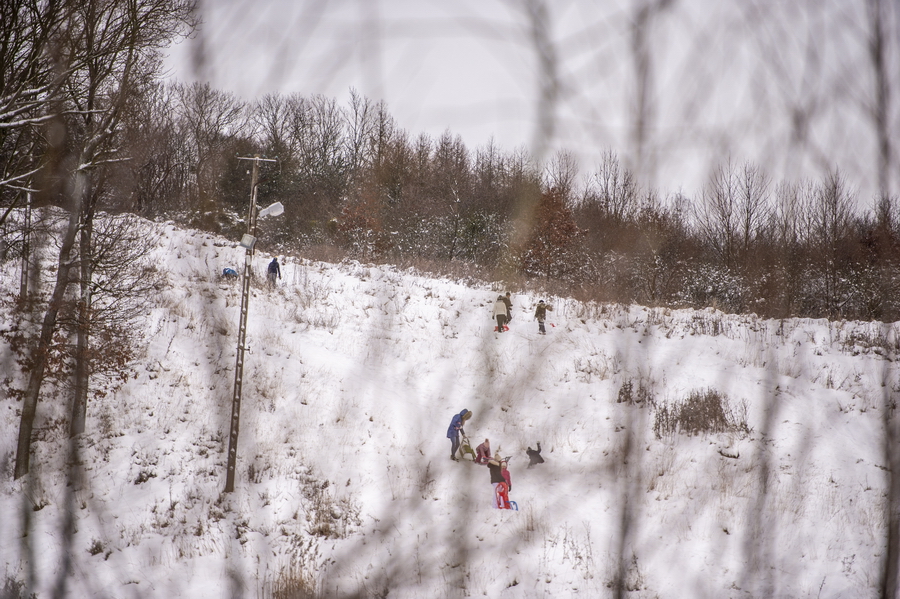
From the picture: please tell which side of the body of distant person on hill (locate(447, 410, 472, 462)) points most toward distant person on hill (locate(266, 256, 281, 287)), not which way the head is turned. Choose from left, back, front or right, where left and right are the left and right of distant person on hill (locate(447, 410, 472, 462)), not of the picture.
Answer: left

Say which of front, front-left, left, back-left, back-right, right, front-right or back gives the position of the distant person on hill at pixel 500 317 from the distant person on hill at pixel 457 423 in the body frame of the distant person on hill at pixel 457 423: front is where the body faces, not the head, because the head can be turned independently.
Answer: left

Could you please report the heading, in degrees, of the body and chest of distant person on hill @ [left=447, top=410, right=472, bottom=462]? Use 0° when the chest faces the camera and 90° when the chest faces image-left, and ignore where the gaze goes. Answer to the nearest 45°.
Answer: approximately 270°
